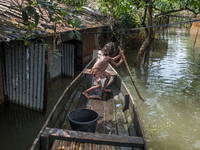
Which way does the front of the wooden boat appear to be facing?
away from the camera

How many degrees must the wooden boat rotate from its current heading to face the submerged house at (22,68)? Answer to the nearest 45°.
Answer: approximately 45° to its left

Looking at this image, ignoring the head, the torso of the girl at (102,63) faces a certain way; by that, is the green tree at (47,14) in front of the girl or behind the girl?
behind
